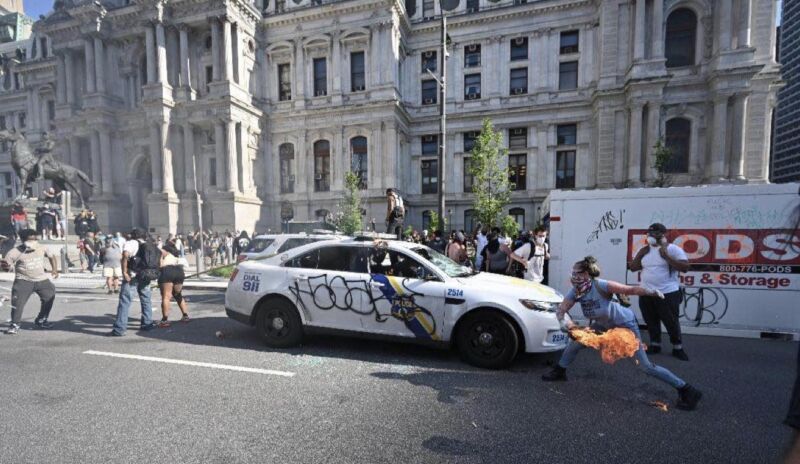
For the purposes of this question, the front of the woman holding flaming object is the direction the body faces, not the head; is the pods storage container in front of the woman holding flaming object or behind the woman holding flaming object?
behind

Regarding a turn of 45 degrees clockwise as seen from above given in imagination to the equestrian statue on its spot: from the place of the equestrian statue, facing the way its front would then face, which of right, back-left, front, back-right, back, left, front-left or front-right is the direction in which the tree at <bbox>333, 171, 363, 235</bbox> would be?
back

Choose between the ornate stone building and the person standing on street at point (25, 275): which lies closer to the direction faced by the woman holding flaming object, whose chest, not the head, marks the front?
the person standing on street

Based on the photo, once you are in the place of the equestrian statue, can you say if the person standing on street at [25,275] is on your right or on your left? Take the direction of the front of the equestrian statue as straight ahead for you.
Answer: on your left

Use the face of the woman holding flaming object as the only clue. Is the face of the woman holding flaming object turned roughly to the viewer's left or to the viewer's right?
to the viewer's left

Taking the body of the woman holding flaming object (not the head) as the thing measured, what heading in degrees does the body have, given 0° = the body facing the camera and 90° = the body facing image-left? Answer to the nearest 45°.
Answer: approximately 45°

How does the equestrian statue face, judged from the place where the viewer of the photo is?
facing to the left of the viewer

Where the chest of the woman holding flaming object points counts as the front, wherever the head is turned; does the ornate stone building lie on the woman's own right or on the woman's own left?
on the woman's own right

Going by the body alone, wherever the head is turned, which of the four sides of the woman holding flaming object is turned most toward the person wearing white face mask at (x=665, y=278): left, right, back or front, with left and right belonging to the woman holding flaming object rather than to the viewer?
back

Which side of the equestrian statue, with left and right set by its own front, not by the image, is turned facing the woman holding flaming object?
left
